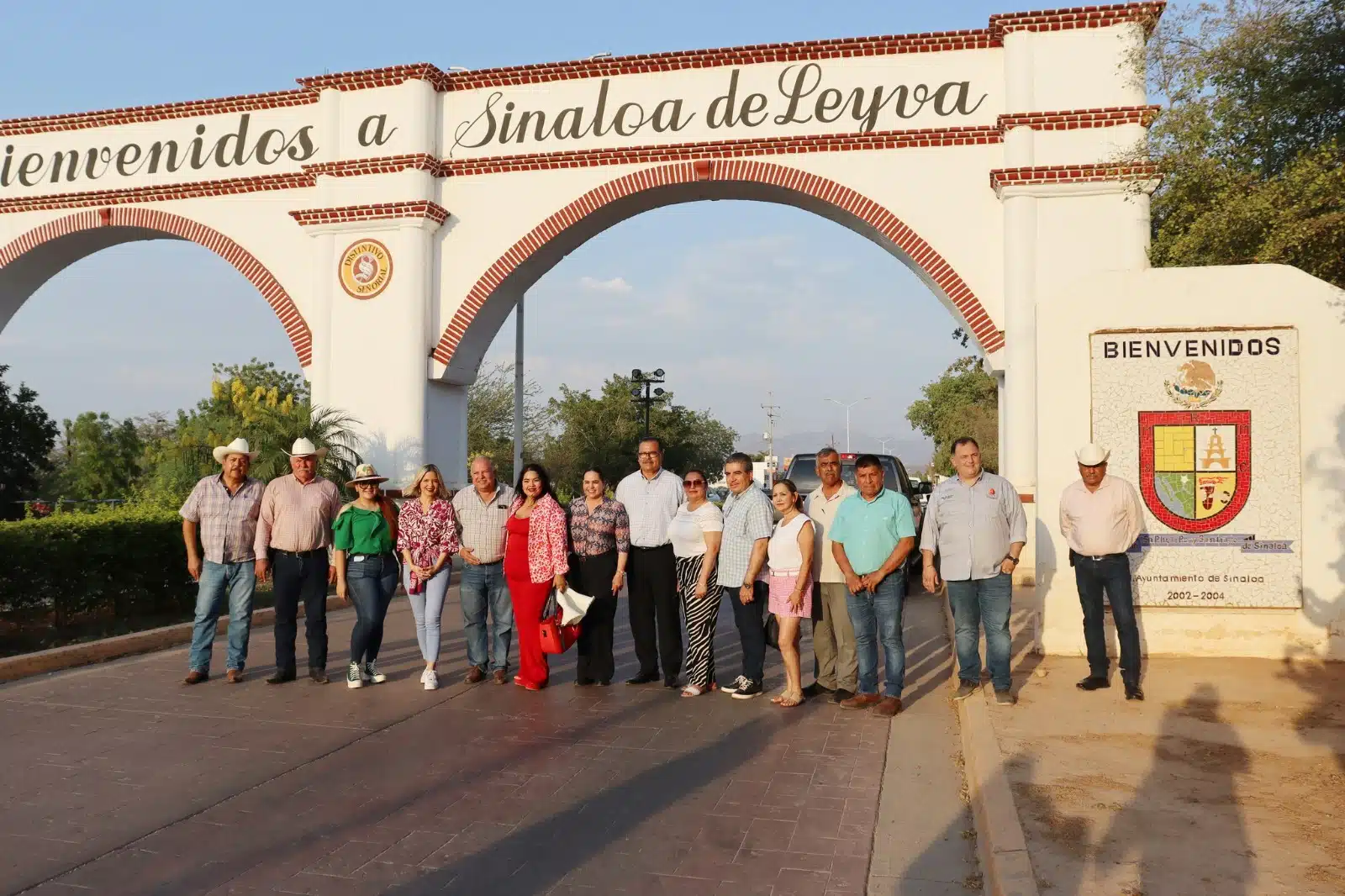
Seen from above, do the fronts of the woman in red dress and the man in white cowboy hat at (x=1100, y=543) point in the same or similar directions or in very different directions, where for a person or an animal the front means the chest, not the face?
same or similar directions

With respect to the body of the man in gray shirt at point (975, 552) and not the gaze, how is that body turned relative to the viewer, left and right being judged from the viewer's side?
facing the viewer

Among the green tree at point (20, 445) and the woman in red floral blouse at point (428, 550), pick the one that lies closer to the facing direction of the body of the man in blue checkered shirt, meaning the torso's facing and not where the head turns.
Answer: the woman in red floral blouse

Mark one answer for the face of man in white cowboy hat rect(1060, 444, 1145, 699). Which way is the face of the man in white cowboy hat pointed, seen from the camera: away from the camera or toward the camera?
toward the camera

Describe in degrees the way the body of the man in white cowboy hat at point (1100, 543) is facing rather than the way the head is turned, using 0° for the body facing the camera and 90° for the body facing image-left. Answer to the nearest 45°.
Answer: approximately 0°

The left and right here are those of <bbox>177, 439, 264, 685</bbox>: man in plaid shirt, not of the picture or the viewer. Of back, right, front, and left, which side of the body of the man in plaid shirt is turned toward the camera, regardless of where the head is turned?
front

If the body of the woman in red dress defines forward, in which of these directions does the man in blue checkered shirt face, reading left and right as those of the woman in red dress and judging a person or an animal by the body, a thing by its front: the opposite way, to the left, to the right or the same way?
the same way

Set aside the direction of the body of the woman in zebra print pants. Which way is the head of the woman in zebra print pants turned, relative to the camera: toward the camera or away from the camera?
toward the camera

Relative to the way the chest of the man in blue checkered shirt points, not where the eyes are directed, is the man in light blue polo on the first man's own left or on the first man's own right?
on the first man's own left

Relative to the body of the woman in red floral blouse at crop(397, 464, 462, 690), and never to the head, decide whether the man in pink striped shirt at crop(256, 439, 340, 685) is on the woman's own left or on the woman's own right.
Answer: on the woman's own right

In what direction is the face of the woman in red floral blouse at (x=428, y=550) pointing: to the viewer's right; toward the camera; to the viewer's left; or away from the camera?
toward the camera

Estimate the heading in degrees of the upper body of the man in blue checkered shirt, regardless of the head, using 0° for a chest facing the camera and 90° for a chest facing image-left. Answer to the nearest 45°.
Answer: approximately 45°
